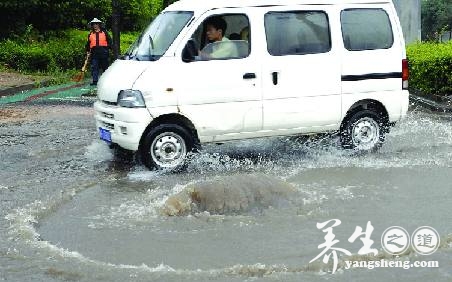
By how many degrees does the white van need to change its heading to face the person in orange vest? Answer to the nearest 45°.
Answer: approximately 45° to its right

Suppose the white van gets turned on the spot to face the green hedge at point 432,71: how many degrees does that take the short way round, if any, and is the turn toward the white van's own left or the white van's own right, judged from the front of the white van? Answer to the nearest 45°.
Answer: approximately 135° to the white van's own right

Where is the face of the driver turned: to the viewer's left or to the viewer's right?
to the viewer's left

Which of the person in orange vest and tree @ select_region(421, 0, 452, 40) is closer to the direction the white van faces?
the person in orange vest

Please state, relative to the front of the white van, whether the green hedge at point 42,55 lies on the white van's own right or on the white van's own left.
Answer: on the white van's own right

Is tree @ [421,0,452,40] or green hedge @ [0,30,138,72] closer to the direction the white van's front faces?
the green hedge

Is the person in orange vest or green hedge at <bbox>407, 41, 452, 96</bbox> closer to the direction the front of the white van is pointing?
the person in orange vest

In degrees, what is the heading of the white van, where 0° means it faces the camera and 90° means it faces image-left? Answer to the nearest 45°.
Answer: approximately 90°
